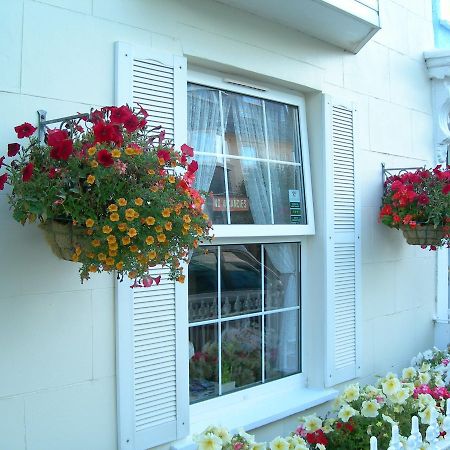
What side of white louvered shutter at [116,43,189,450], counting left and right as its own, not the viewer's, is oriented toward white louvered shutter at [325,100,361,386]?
left

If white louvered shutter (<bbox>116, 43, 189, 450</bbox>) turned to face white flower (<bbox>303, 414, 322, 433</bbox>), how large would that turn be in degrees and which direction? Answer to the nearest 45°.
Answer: approximately 45° to its left

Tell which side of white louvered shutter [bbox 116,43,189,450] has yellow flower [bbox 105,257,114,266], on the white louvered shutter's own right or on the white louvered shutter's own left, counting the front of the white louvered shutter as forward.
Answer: on the white louvered shutter's own right

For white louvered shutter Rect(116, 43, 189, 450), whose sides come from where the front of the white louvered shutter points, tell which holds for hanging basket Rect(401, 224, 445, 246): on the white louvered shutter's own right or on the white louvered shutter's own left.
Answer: on the white louvered shutter's own left

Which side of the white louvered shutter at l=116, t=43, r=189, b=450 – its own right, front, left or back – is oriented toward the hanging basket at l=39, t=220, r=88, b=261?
right

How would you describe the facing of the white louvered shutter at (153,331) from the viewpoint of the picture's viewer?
facing the viewer and to the right of the viewer

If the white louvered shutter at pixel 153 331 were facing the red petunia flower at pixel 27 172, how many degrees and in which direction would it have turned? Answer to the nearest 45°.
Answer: approximately 90° to its right

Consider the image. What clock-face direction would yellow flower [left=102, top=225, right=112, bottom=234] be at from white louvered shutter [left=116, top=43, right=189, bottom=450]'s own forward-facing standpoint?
The yellow flower is roughly at 2 o'clock from the white louvered shutter.

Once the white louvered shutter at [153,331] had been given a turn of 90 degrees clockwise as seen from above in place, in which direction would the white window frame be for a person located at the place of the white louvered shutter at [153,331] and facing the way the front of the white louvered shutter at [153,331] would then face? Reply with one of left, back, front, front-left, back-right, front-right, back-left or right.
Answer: back
